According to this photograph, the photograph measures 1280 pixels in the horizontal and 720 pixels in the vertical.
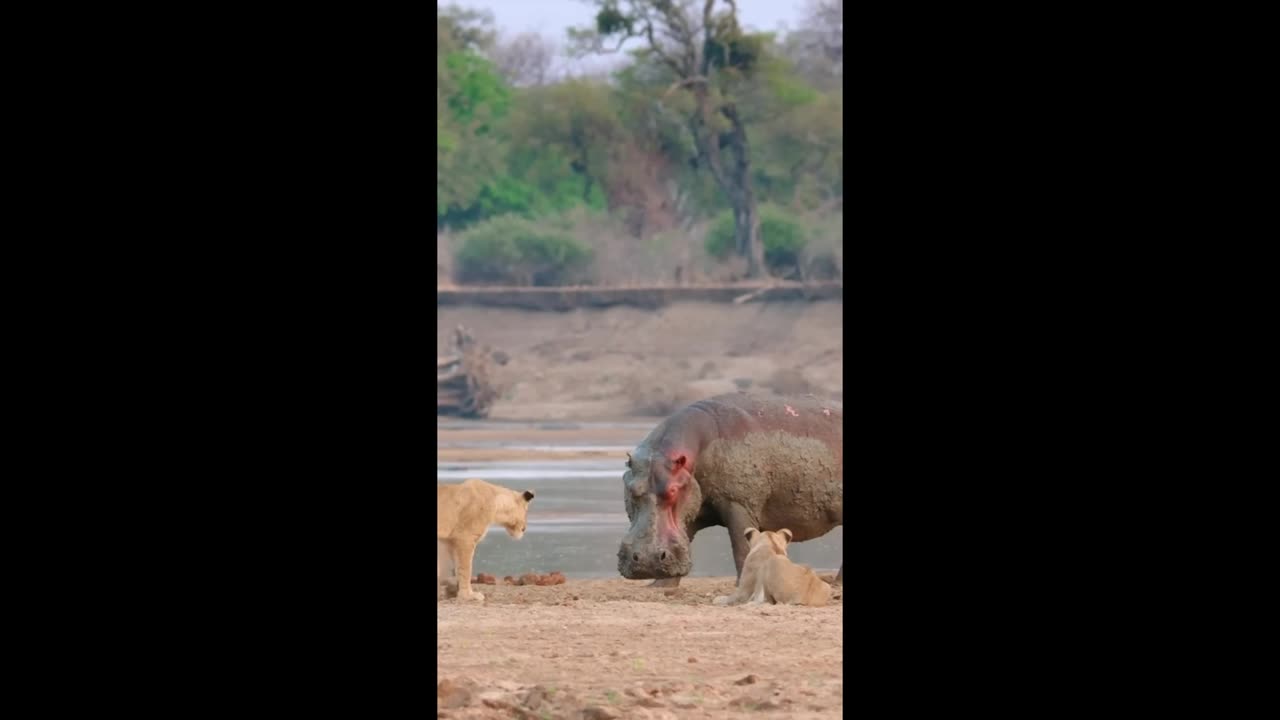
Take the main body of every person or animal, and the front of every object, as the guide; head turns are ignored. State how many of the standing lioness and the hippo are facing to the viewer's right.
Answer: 1

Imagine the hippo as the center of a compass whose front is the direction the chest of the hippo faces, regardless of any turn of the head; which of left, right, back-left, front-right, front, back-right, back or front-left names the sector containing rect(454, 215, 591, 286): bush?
back-right

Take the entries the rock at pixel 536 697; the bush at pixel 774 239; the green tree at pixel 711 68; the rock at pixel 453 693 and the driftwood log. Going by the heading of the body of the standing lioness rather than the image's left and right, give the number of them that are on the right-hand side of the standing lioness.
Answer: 2

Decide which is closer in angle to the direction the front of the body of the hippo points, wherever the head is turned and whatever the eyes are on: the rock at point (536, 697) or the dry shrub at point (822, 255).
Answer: the rock

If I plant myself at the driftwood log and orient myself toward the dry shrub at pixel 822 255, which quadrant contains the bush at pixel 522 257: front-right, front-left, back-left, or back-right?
front-left

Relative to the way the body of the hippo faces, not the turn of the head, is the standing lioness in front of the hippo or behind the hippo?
in front

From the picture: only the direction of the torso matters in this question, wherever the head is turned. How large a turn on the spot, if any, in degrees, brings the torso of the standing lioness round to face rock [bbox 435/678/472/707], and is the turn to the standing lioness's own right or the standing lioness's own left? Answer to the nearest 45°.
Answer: approximately 90° to the standing lioness's own right

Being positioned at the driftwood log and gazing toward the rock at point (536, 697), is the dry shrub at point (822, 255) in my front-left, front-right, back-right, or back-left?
back-left

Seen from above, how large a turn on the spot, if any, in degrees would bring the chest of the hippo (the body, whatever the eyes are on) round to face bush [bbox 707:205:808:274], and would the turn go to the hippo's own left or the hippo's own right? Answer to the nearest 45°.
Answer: approximately 135° to the hippo's own right

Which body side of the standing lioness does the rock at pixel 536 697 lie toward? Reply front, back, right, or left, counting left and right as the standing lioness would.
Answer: right

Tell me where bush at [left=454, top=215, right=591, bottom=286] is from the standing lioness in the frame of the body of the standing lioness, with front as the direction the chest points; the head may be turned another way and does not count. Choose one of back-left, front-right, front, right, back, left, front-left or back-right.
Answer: left

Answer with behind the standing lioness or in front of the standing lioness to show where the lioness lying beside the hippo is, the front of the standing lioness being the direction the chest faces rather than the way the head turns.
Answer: in front

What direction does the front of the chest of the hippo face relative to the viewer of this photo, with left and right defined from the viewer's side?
facing the viewer and to the left of the viewer

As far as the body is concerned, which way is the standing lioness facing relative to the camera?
to the viewer's right
